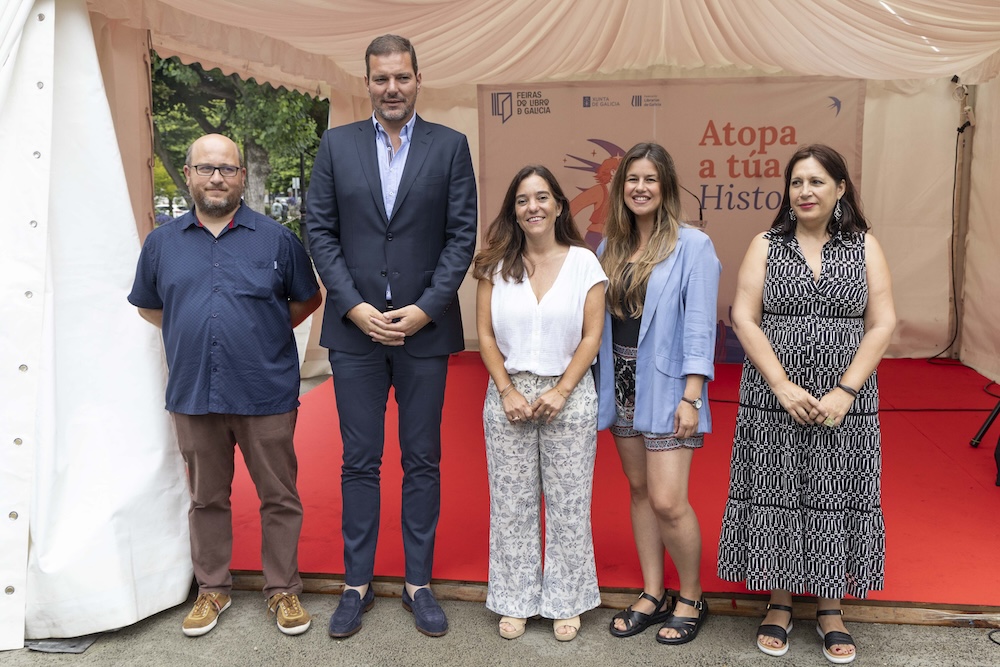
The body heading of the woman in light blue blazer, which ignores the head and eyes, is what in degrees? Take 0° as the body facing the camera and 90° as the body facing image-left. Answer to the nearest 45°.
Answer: approximately 45°

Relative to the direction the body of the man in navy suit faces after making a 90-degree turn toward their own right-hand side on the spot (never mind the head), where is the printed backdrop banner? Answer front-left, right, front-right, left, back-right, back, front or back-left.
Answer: back-right

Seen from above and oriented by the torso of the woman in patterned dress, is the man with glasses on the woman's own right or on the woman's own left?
on the woman's own right

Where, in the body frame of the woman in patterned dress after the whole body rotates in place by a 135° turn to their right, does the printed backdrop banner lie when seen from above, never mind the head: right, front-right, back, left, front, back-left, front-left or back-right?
front-right

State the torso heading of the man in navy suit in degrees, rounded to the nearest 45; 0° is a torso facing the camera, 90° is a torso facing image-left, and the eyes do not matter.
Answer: approximately 0°

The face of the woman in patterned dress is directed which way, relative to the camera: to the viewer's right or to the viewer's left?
to the viewer's left

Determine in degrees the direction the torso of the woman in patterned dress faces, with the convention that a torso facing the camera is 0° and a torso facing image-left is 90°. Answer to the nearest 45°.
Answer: approximately 0°

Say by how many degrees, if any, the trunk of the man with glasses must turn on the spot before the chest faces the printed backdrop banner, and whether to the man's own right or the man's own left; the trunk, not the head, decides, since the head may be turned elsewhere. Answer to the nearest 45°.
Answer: approximately 135° to the man's own left

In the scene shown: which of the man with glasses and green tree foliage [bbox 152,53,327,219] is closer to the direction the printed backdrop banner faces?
the man with glasses
